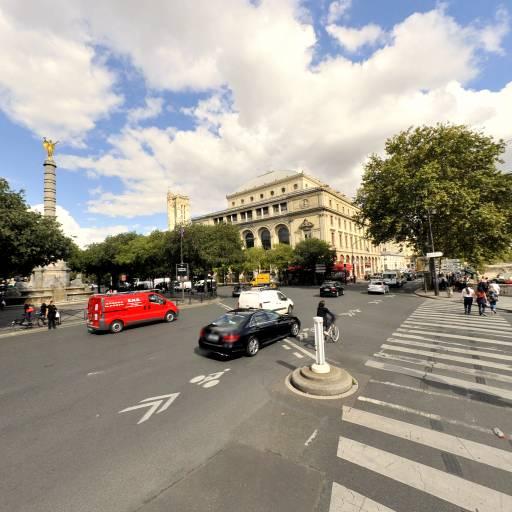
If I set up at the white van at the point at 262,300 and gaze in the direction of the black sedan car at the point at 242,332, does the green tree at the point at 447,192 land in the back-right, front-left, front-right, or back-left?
back-left

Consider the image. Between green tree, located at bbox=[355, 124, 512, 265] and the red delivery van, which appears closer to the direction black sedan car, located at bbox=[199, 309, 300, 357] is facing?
the green tree

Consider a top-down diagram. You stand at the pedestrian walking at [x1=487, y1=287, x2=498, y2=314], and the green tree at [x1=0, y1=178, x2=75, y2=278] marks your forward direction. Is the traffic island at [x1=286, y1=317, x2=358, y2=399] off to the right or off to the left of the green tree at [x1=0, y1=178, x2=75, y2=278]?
left

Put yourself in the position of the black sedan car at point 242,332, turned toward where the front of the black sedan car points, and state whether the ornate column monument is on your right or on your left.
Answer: on your left

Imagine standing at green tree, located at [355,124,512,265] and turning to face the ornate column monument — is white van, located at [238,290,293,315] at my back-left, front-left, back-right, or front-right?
front-left

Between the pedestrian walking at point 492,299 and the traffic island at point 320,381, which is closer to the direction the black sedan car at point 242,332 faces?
the pedestrian walking

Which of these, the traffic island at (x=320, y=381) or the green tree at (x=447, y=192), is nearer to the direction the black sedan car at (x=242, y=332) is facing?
the green tree

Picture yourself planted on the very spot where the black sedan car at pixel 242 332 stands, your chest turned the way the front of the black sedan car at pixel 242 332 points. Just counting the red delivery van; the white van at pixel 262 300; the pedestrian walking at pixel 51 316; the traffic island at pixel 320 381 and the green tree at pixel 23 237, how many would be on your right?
1

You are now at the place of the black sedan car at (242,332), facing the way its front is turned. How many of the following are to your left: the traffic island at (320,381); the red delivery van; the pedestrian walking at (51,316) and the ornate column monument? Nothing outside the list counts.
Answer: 3

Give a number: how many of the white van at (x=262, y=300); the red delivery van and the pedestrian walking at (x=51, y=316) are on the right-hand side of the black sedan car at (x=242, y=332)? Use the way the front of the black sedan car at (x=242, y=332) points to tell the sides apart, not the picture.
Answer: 0
